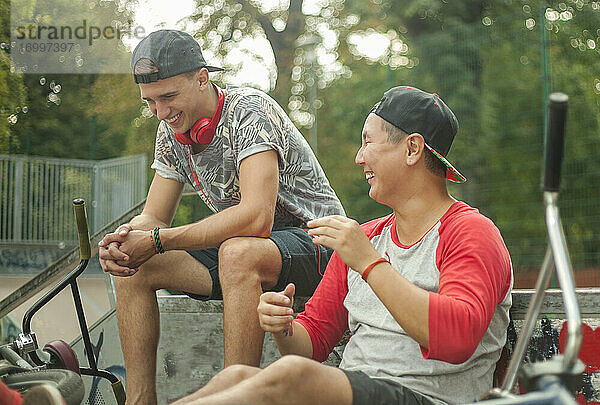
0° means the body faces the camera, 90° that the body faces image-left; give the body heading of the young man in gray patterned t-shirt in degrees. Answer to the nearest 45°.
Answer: approximately 45°

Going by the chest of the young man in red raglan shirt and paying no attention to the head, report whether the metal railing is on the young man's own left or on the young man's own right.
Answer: on the young man's own right

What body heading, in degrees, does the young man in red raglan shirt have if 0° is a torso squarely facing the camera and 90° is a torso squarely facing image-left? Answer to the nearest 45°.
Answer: approximately 45°

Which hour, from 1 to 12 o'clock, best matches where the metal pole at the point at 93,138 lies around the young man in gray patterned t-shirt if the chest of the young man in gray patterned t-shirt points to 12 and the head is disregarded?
The metal pole is roughly at 4 o'clock from the young man in gray patterned t-shirt.

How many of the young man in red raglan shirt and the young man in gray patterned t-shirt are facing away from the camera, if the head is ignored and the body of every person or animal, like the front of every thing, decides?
0

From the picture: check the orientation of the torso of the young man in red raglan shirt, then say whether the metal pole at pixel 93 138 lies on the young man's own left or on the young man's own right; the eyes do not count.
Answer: on the young man's own right

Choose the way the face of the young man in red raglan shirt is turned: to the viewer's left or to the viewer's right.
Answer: to the viewer's left
